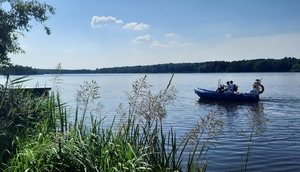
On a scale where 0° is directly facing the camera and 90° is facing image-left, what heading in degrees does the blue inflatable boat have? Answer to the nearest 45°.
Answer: approximately 90°
